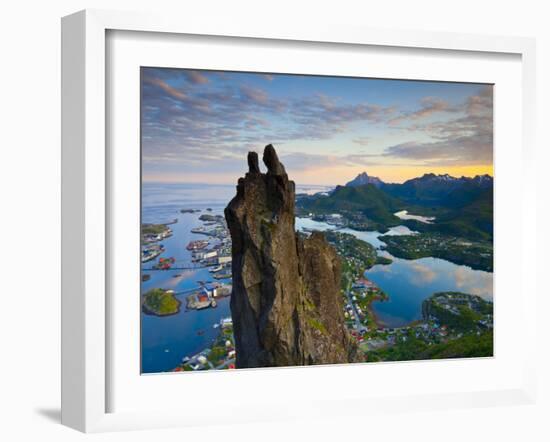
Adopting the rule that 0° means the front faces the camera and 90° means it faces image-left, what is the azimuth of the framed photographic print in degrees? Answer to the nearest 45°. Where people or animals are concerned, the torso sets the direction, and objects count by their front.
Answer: approximately 315°
